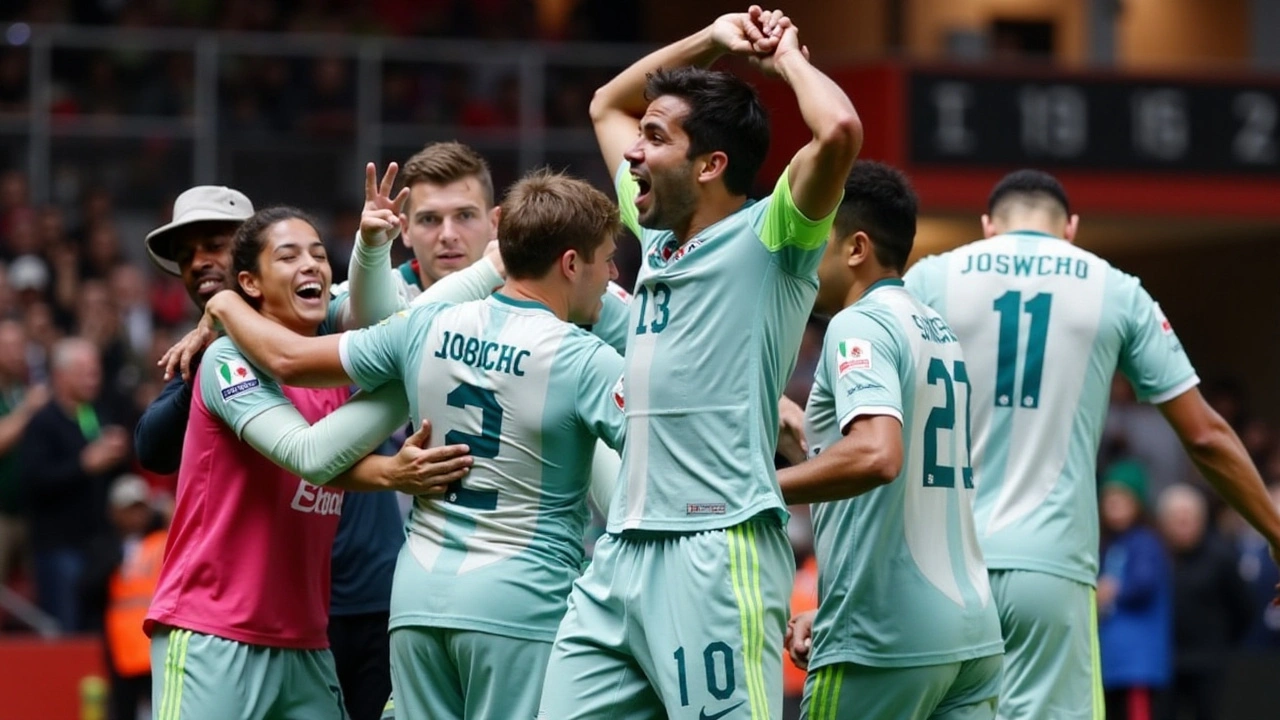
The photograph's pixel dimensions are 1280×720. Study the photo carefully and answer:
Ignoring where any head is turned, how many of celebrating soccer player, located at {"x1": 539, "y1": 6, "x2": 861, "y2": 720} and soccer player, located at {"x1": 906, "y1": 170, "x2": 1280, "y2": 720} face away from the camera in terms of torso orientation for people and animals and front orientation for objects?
1

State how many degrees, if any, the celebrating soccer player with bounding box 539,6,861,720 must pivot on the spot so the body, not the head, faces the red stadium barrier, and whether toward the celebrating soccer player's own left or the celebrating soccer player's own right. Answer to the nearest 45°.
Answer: approximately 90° to the celebrating soccer player's own right

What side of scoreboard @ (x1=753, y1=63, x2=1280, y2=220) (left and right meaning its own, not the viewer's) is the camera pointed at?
front

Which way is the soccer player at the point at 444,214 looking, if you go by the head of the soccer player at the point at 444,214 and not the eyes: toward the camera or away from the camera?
toward the camera

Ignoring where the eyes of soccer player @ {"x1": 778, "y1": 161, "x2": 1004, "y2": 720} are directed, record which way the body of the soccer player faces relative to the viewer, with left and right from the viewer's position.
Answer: facing away from the viewer and to the left of the viewer

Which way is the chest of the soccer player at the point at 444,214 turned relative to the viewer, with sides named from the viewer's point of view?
facing the viewer

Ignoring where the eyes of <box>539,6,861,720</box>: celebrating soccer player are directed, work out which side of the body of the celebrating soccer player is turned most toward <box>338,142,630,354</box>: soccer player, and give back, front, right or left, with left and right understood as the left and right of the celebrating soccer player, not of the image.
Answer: right

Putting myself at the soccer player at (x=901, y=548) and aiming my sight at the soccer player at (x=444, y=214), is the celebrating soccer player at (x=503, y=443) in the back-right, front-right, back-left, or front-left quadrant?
front-left

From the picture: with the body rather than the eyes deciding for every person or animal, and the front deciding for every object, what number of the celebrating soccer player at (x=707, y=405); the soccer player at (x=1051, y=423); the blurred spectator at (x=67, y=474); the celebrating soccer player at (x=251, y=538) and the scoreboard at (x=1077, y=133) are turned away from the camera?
1
